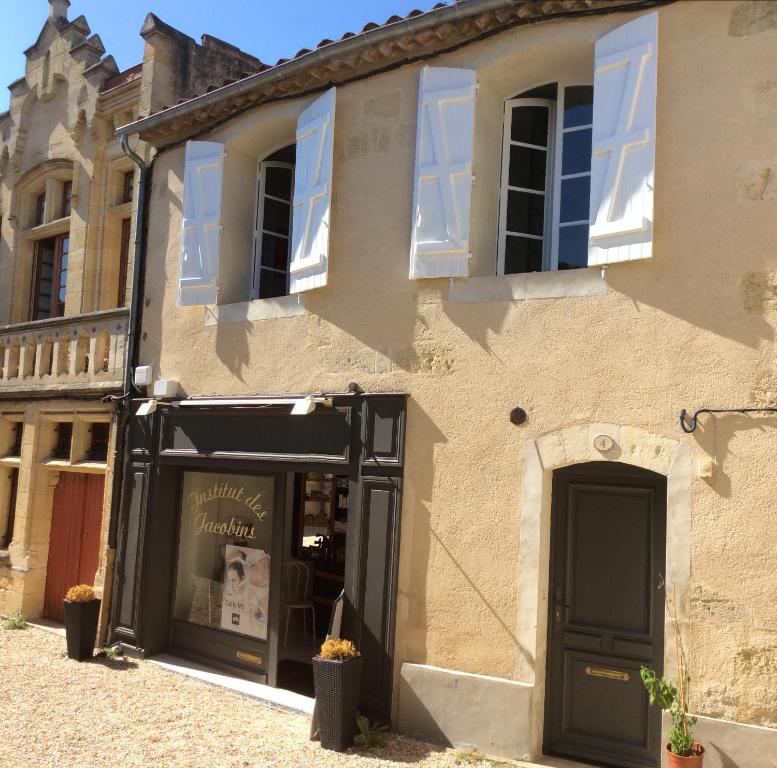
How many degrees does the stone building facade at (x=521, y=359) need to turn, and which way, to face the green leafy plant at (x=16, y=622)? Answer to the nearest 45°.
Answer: approximately 90° to its right

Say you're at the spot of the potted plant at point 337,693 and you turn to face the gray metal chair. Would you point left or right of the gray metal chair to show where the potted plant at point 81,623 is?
left

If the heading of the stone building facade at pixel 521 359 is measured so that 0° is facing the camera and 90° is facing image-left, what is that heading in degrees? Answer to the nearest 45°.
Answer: approximately 45°

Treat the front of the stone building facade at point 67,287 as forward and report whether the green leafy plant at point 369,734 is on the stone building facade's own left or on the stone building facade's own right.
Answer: on the stone building facade's own left

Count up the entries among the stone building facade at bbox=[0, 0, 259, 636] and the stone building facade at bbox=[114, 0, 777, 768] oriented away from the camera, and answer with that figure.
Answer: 0

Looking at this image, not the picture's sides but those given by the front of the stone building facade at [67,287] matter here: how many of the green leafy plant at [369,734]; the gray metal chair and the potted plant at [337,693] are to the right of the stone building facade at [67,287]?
0

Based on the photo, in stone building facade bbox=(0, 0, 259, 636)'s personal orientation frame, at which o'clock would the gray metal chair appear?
The gray metal chair is roughly at 9 o'clock from the stone building facade.

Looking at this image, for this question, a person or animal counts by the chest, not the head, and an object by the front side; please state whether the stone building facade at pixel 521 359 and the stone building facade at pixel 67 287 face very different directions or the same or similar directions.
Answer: same or similar directions

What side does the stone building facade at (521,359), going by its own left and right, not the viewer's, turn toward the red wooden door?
right

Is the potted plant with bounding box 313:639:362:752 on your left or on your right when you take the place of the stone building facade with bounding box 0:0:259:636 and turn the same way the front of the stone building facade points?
on your left
